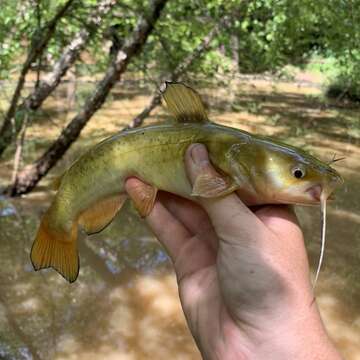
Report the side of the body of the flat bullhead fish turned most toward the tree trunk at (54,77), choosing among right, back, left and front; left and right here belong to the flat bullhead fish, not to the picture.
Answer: left

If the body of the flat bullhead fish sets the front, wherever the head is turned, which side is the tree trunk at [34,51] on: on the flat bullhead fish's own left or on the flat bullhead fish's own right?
on the flat bullhead fish's own left

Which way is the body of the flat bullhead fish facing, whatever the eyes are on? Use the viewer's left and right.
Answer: facing to the right of the viewer

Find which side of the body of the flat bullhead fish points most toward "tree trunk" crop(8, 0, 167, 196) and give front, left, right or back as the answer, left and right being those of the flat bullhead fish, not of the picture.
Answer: left
